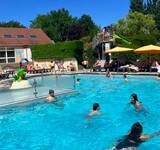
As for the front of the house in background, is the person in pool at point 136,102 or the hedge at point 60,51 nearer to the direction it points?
the person in pool

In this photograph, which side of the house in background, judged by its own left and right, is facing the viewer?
front

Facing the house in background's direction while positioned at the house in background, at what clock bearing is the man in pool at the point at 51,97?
The man in pool is roughly at 12 o'clock from the house in background.

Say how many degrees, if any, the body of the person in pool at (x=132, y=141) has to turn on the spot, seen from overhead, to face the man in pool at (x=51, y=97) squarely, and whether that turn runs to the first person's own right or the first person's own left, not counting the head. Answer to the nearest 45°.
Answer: approximately 90° to the first person's own left

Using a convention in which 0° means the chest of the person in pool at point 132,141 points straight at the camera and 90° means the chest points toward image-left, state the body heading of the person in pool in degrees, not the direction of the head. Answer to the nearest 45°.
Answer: approximately 225°

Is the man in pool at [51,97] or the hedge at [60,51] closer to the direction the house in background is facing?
the man in pool

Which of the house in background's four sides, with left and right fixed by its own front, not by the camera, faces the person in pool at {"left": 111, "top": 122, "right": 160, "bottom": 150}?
front

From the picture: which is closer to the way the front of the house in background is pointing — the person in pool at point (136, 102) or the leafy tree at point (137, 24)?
the person in pool

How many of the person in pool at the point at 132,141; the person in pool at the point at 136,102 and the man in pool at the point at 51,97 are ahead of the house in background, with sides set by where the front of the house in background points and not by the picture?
3

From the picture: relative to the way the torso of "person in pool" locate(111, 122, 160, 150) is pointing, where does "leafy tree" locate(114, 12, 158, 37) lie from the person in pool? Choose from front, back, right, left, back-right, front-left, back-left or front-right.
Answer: front-left

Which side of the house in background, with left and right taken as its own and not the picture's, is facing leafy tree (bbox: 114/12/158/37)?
left

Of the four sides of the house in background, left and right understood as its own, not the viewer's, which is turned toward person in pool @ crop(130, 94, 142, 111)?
front

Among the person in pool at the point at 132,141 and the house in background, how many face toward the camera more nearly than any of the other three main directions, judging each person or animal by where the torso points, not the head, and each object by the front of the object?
1
